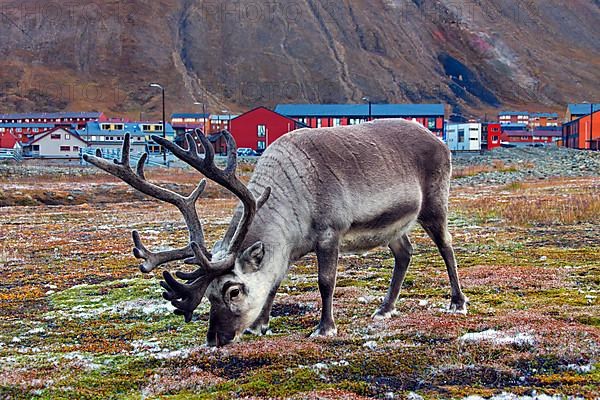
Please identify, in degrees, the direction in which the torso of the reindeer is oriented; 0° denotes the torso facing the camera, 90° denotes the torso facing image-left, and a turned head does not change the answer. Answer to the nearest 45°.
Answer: approximately 45°
